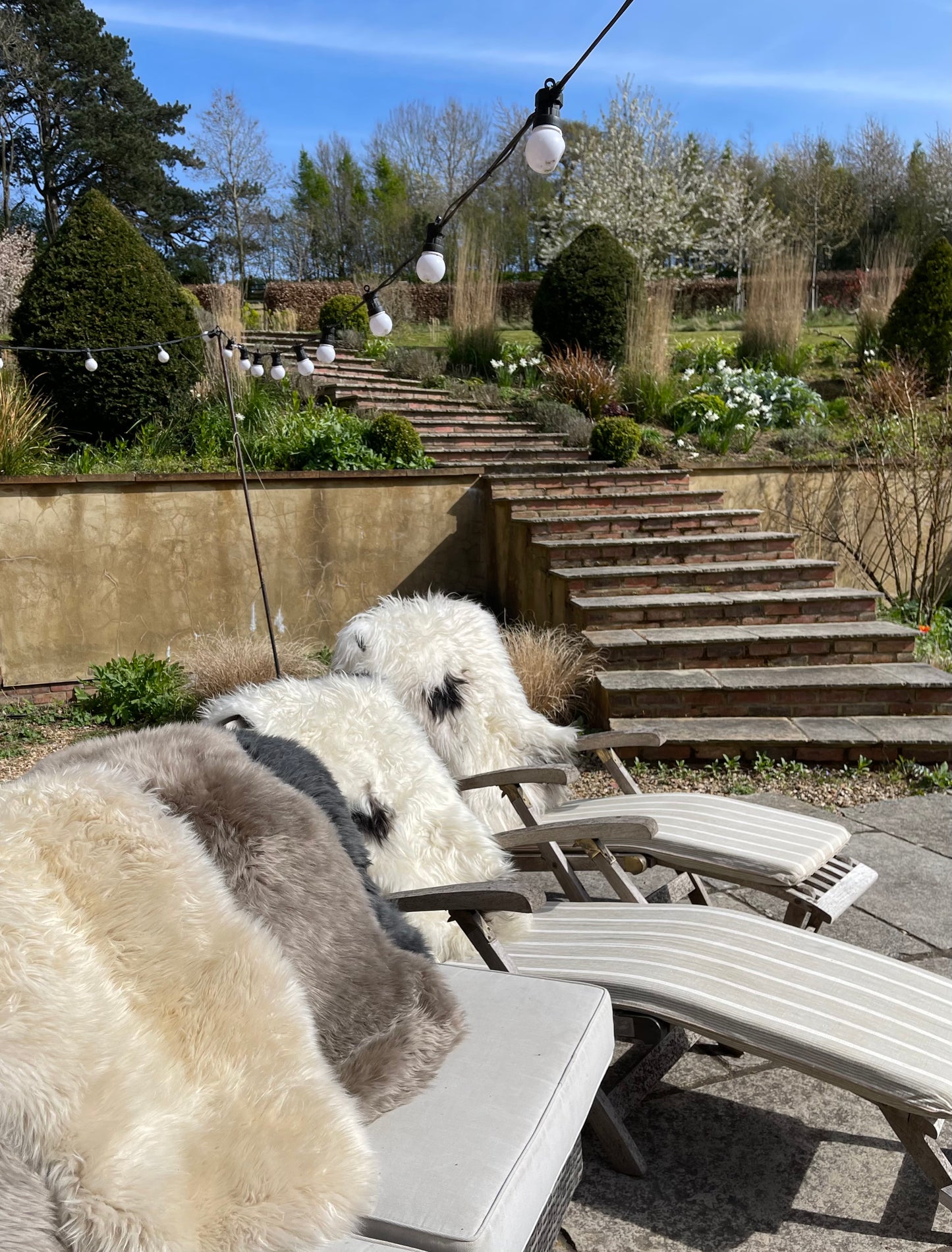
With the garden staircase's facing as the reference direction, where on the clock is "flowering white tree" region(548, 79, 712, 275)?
The flowering white tree is roughly at 6 o'clock from the garden staircase.

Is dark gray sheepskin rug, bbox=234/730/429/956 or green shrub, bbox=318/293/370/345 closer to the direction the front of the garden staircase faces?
the dark gray sheepskin rug

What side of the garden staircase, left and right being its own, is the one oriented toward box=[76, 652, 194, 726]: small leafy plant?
right

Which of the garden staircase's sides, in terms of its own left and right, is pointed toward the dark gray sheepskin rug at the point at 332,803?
front

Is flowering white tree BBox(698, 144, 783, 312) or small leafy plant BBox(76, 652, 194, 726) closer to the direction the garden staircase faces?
the small leafy plant

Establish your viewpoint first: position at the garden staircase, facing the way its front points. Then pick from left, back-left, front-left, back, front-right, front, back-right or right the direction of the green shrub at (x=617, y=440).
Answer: back

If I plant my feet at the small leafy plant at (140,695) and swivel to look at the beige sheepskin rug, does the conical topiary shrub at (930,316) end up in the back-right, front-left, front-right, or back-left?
back-left

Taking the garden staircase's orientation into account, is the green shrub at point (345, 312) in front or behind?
behind

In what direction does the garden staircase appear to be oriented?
toward the camera

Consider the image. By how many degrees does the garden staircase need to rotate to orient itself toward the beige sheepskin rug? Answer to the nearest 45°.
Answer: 0° — it already faces it

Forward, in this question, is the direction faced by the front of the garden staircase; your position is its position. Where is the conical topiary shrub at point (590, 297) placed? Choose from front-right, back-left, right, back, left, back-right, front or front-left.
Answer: back
